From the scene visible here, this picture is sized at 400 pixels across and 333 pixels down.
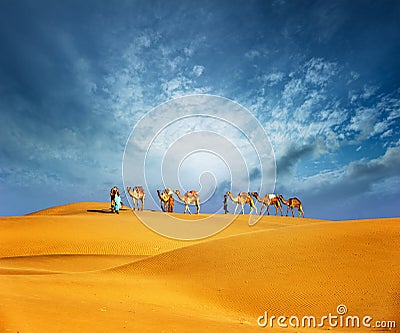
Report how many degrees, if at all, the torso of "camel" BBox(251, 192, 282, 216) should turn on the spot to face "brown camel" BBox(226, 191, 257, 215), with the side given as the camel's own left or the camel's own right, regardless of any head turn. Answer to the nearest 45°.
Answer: approximately 45° to the camel's own left

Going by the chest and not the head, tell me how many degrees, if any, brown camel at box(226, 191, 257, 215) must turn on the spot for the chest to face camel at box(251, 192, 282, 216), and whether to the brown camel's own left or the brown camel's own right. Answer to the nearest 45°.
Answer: approximately 135° to the brown camel's own right

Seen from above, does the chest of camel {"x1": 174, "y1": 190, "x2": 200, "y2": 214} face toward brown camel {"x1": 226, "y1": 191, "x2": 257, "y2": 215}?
no

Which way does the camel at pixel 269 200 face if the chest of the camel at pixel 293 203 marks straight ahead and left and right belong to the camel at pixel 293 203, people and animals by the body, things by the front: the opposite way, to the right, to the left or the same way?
the same way

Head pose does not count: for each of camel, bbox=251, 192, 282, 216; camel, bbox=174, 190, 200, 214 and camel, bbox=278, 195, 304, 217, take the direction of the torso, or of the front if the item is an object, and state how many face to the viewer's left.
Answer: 3

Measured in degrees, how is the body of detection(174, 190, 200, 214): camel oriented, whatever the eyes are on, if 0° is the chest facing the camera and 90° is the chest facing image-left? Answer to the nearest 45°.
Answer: approximately 90°

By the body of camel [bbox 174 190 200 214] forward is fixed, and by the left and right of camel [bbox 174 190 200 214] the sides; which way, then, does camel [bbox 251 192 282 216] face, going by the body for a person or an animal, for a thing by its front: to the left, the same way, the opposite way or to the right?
the same way

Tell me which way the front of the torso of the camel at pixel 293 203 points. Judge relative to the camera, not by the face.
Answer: to the viewer's left

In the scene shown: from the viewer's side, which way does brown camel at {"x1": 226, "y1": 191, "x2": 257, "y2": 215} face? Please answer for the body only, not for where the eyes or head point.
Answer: to the viewer's left

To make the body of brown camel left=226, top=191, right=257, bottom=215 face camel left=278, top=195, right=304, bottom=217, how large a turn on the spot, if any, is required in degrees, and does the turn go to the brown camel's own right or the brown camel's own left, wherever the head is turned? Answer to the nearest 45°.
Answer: approximately 135° to the brown camel's own right

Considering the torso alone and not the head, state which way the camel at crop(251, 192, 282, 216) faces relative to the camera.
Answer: to the viewer's left

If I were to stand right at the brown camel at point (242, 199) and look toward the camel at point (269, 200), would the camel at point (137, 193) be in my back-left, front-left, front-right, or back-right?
back-left

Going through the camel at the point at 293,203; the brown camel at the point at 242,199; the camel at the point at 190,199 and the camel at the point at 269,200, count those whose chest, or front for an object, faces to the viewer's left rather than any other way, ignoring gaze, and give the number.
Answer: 4

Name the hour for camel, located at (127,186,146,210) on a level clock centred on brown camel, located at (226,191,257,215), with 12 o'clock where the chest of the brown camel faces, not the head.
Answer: The camel is roughly at 11 o'clock from the brown camel.

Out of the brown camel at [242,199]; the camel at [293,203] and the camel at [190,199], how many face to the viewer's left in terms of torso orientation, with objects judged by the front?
3

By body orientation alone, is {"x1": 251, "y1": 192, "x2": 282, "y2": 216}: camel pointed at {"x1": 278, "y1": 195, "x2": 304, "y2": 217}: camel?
no
